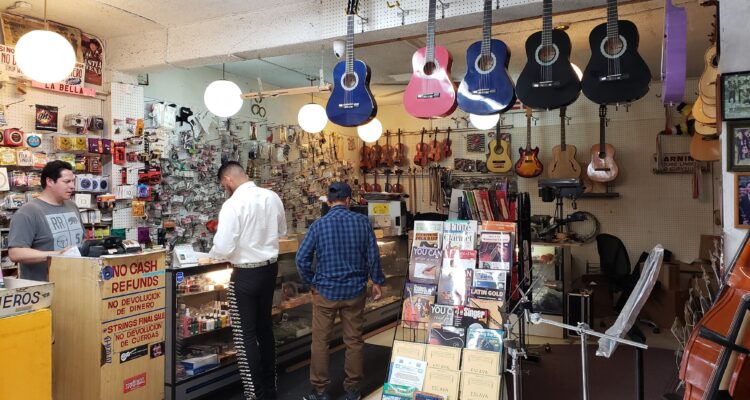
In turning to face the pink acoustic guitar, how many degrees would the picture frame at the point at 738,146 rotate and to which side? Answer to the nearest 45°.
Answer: approximately 45° to its right

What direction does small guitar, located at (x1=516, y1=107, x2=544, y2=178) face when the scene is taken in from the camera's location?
facing the viewer

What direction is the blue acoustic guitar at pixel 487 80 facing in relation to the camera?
toward the camera

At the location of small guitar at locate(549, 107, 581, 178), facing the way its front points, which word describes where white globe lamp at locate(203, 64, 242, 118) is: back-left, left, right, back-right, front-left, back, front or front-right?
front-right

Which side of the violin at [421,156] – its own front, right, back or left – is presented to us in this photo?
front

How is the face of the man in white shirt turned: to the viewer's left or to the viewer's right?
to the viewer's left

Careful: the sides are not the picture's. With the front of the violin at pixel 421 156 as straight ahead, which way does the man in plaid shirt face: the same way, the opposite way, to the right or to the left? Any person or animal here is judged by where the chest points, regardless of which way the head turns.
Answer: the opposite way

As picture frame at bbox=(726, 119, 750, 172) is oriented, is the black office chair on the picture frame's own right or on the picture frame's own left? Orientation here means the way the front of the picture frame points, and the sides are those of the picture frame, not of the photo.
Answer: on the picture frame's own right

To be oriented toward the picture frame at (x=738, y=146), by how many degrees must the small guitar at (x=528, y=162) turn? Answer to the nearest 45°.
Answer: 0° — it already faces it

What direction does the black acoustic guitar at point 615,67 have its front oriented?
toward the camera

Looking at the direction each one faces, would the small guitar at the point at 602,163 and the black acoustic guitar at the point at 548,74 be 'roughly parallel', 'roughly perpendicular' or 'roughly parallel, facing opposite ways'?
roughly parallel

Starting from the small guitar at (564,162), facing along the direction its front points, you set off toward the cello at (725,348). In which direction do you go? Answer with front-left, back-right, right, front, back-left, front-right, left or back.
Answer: front

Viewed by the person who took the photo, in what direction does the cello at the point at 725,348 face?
facing the viewer and to the left of the viewer

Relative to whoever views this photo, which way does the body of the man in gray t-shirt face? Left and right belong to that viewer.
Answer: facing the viewer and to the right of the viewer
